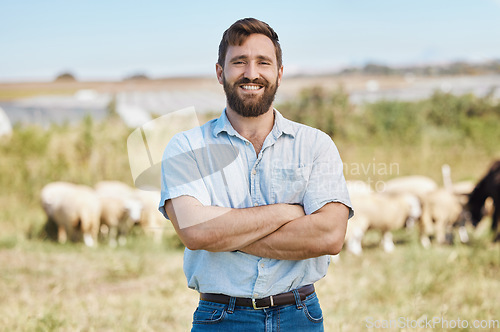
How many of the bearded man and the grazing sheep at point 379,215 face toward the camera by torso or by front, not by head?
1

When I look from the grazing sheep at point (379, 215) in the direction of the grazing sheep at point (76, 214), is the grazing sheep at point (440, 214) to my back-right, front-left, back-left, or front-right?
back-right

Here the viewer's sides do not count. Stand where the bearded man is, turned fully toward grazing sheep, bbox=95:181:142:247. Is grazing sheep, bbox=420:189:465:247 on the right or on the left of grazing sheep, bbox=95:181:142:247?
right

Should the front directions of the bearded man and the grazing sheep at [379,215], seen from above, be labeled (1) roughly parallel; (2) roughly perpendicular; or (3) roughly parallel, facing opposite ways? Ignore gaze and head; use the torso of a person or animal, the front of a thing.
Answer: roughly perpendicular

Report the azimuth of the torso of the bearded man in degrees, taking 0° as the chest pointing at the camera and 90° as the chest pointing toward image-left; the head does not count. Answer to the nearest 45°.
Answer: approximately 0°
